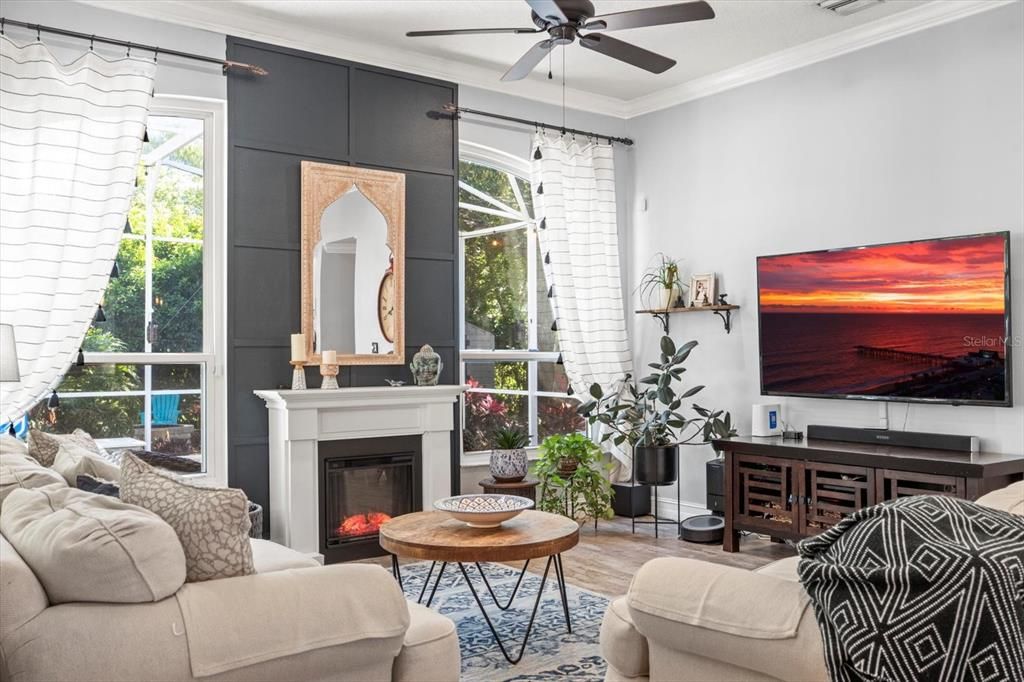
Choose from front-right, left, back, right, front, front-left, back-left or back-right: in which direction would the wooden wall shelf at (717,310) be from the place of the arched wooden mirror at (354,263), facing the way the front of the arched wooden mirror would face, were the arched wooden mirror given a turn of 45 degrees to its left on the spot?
front

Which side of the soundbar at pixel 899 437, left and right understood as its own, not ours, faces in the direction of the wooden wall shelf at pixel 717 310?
right

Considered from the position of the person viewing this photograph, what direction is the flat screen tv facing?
facing the viewer and to the left of the viewer

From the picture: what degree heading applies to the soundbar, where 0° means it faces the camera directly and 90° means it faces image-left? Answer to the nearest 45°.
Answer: approximately 45°

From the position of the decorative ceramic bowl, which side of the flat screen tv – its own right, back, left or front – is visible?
front

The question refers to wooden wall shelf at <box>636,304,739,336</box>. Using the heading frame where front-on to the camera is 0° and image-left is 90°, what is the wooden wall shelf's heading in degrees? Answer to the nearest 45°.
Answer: approximately 45°

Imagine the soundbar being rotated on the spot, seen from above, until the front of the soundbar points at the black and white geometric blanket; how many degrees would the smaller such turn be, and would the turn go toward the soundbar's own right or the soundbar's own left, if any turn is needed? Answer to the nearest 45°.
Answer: approximately 45° to the soundbar's own left

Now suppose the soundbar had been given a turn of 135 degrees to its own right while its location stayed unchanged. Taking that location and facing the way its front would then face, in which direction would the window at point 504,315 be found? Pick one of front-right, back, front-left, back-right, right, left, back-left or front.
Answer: left

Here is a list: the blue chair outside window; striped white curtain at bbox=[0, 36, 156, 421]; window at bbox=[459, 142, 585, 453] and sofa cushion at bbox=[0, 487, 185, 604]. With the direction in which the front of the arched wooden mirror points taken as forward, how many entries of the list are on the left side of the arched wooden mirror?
1

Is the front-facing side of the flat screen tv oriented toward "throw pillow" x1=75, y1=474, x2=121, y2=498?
yes

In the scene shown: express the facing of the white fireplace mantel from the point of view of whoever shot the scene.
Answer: facing the viewer and to the right of the viewer

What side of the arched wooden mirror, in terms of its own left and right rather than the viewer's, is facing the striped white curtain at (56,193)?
right

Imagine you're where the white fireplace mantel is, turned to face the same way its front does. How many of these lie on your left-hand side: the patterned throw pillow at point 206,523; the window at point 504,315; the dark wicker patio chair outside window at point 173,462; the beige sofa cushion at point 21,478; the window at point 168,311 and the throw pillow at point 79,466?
1

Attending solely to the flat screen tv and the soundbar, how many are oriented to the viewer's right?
0

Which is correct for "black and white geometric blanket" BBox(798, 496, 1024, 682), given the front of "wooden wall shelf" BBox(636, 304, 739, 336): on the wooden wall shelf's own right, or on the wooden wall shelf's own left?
on the wooden wall shelf's own left

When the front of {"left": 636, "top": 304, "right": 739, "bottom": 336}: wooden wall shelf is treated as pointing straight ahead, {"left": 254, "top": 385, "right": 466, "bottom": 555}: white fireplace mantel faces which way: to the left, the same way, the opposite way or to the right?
to the left

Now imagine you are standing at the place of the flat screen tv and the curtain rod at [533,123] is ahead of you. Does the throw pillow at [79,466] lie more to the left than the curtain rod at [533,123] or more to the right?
left

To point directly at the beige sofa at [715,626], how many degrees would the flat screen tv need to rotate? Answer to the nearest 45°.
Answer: approximately 45° to its left
